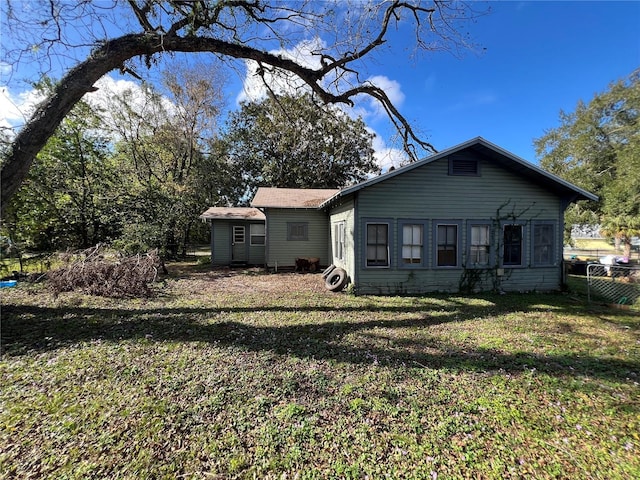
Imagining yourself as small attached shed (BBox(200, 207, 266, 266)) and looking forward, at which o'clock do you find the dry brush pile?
The dry brush pile is roughly at 1 o'clock from the small attached shed.

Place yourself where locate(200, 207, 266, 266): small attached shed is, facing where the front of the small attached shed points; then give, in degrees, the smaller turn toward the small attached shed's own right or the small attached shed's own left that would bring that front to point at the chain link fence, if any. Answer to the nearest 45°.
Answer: approximately 45° to the small attached shed's own left

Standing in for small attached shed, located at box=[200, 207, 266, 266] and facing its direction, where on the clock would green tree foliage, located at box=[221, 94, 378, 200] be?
The green tree foliage is roughly at 7 o'clock from the small attached shed.

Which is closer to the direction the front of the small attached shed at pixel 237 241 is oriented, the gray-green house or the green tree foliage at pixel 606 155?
the gray-green house

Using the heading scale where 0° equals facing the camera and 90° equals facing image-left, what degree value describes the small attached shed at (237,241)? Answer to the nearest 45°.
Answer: approximately 0°

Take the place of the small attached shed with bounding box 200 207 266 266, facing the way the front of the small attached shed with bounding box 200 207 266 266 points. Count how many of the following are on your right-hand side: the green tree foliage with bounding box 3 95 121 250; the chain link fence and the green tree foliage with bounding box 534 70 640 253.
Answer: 1

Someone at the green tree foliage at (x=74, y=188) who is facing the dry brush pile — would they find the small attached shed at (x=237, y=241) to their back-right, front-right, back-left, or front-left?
front-left

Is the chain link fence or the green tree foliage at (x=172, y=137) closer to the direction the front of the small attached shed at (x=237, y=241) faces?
the chain link fence

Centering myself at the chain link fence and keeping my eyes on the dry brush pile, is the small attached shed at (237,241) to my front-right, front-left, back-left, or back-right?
front-right

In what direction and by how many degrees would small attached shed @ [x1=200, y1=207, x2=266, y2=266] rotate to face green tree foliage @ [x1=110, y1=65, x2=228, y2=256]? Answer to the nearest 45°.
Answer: approximately 135° to its right

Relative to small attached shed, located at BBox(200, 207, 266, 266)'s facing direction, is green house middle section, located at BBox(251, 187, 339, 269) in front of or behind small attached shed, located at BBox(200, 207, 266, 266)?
in front

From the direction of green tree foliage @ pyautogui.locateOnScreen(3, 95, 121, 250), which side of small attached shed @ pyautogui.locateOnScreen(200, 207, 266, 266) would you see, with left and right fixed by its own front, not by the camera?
right

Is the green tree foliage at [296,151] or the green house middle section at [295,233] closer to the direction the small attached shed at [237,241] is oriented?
the green house middle section

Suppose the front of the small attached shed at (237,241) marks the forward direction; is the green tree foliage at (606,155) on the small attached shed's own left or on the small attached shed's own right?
on the small attached shed's own left
